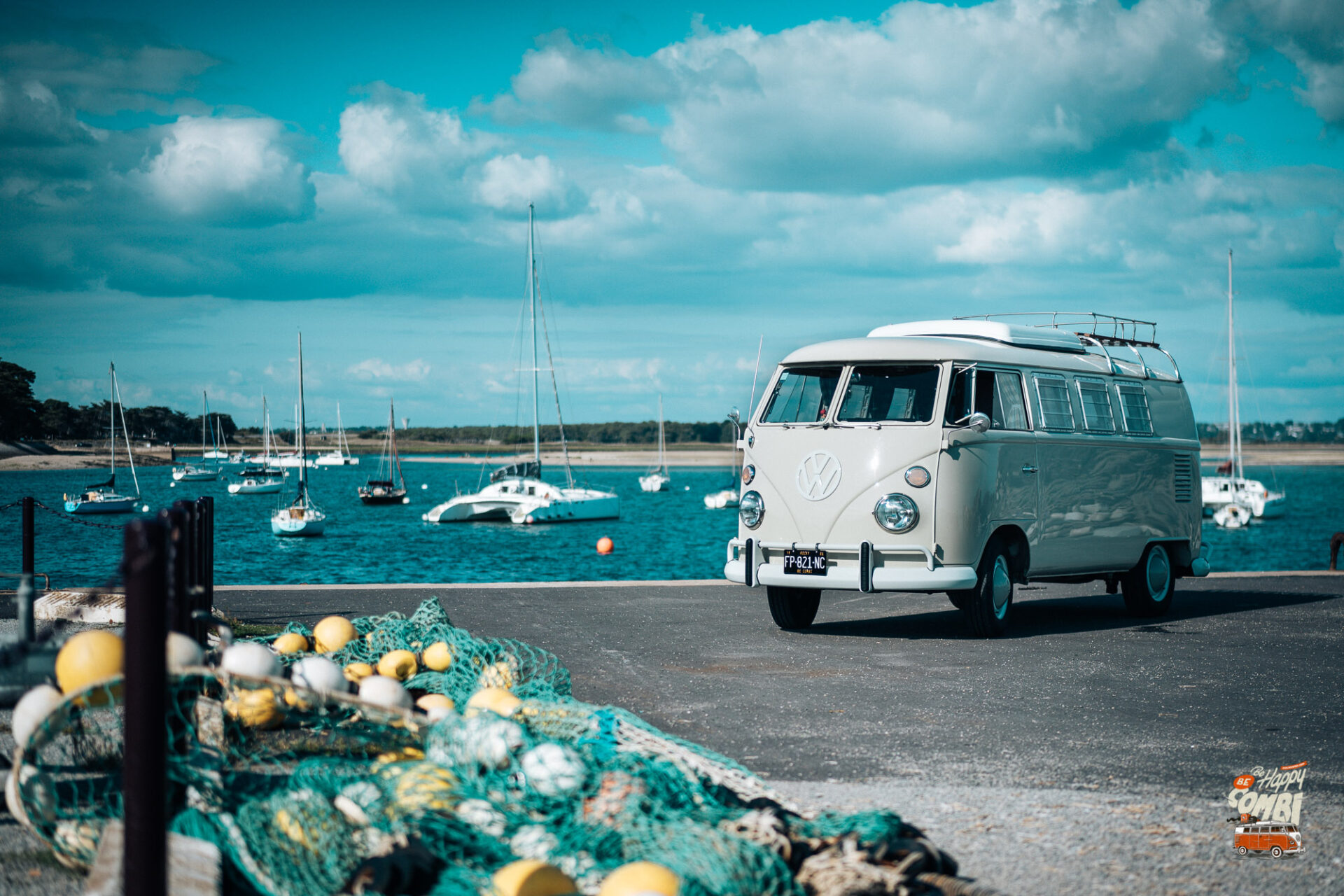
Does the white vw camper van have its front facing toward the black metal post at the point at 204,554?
yes

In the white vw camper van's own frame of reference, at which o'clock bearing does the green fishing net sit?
The green fishing net is roughly at 11 o'clock from the white vw camper van.

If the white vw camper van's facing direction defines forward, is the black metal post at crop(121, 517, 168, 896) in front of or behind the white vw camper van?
in front

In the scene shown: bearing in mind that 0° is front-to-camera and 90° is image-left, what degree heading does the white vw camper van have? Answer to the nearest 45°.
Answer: approximately 45°
